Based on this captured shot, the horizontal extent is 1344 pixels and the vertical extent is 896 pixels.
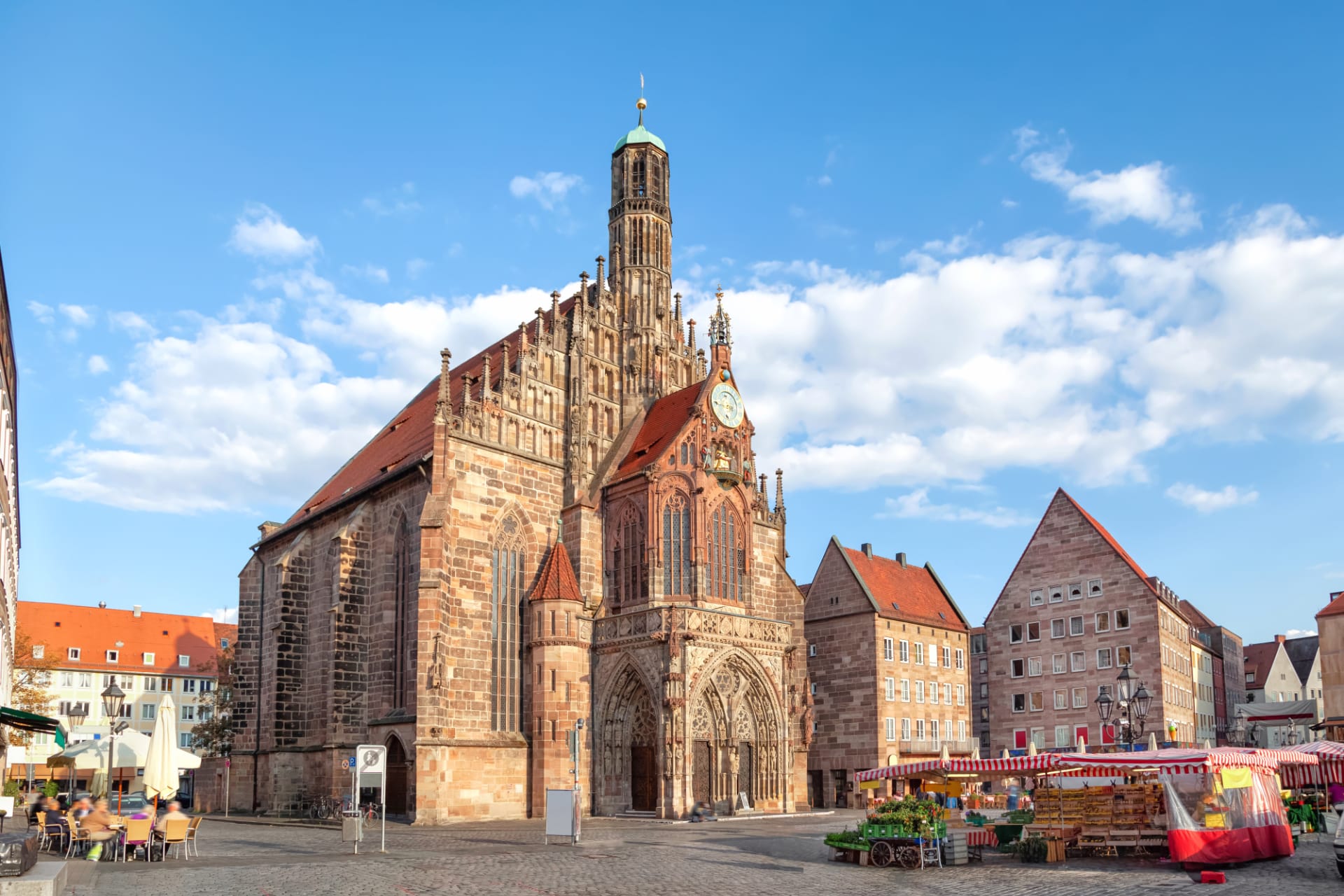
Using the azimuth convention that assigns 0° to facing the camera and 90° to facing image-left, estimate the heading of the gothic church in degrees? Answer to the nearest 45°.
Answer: approximately 315°

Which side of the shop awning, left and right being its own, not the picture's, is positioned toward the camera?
right

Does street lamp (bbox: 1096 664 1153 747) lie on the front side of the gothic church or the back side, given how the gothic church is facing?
on the front side
